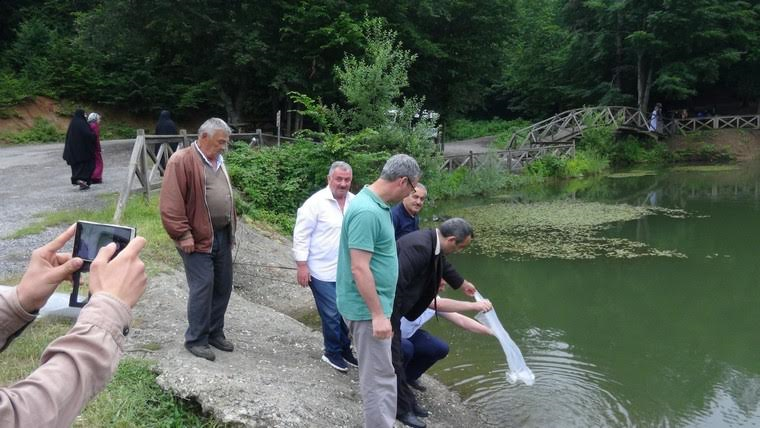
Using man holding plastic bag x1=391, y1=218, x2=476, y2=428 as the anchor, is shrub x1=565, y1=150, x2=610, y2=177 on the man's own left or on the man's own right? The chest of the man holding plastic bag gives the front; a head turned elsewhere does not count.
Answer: on the man's own left

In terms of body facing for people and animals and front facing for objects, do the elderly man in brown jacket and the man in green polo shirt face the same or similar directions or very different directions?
same or similar directions

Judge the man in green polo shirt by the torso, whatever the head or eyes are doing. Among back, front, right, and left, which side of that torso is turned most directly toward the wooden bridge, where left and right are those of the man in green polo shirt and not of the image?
left

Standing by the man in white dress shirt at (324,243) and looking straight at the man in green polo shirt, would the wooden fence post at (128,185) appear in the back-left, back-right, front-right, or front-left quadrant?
back-right

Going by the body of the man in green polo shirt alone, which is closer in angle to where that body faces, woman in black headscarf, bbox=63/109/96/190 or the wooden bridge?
the wooden bridge

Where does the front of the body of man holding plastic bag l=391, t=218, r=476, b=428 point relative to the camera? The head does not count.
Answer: to the viewer's right

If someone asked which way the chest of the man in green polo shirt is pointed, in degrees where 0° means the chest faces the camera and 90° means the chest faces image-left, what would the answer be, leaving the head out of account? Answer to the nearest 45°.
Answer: approximately 270°

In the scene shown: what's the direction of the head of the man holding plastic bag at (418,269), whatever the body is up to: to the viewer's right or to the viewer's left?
to the viewer's right

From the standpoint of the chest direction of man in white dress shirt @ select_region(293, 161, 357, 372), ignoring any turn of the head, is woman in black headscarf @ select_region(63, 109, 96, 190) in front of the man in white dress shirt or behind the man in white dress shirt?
behind
